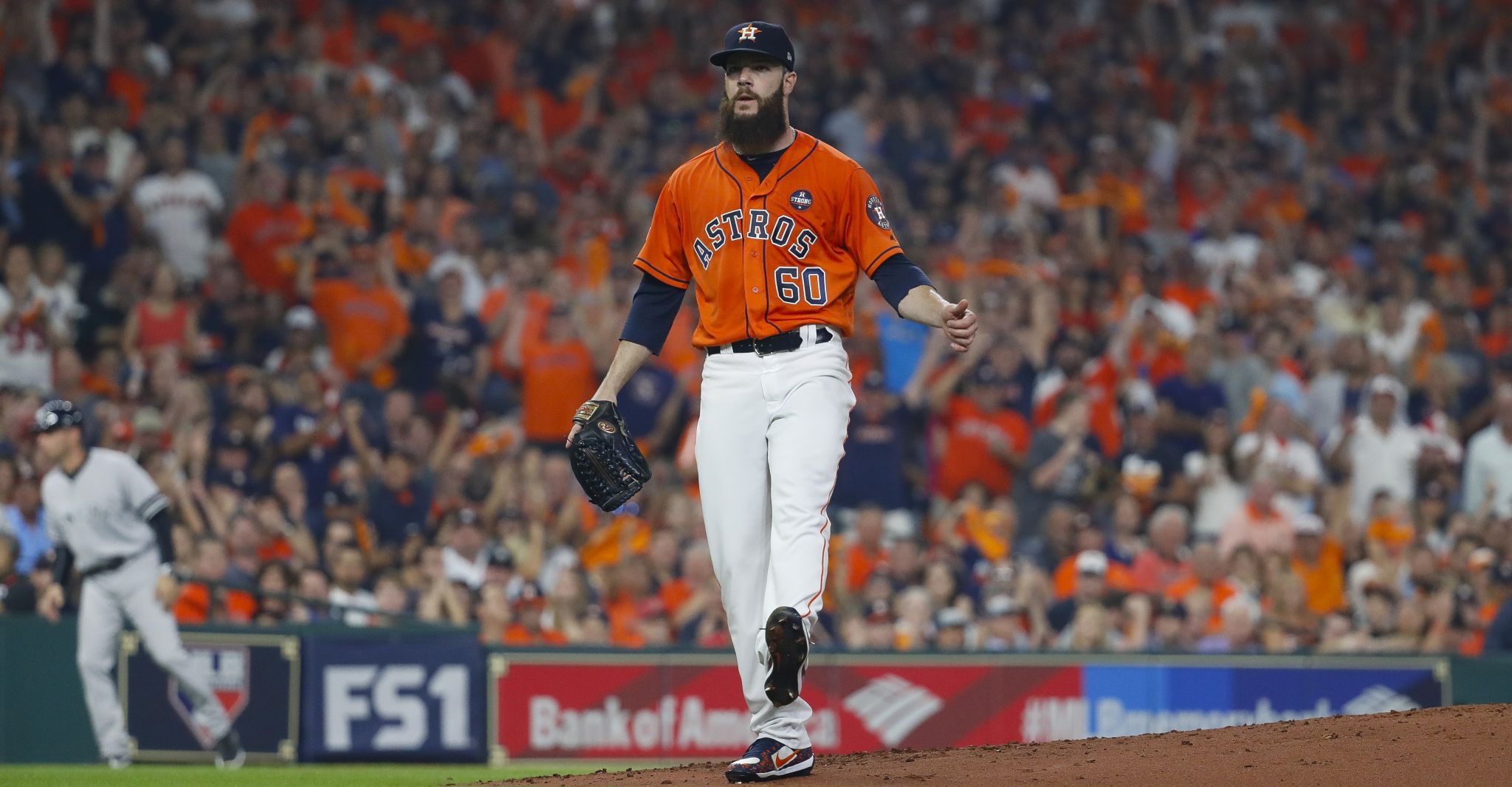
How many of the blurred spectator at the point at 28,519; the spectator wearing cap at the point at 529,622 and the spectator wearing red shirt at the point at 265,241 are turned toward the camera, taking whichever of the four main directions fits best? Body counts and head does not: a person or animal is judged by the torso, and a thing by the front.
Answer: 3

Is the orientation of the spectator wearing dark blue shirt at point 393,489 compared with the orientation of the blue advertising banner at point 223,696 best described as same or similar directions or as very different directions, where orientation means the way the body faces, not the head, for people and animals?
same or similar directions

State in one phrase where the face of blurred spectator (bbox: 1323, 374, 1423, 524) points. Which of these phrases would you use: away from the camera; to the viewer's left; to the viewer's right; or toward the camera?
toward the camera

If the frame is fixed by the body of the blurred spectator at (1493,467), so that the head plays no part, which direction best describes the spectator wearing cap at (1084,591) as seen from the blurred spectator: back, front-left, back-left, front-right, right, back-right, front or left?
front-right

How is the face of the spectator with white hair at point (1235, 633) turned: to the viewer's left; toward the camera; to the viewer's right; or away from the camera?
toward the camera

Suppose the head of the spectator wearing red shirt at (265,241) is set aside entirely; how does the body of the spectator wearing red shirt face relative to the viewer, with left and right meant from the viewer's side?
facing the viewer

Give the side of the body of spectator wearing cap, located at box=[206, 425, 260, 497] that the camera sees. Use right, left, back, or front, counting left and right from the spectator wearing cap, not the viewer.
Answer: front

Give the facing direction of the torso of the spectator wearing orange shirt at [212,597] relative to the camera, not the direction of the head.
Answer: toward the camera

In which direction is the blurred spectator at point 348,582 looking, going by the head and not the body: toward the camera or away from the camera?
toward the camera

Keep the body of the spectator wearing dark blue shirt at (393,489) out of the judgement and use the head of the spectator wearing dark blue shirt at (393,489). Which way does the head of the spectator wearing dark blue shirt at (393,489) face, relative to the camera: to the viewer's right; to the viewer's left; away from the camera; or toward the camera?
toward the camera

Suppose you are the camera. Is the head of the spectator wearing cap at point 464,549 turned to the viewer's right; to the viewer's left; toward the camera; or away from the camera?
toward the camera

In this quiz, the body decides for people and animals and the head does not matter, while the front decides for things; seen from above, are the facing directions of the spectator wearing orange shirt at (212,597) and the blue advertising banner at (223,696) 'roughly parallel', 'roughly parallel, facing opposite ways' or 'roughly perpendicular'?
roughly parallel

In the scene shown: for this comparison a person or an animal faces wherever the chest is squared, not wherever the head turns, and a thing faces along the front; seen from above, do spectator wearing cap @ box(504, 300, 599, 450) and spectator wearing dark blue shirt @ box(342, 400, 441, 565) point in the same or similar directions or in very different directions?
same or similar directions

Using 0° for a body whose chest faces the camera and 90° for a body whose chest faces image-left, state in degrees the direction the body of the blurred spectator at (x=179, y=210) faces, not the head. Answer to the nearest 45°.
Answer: approximately 0°

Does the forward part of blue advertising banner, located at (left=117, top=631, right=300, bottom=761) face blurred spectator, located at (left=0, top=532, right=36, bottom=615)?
no

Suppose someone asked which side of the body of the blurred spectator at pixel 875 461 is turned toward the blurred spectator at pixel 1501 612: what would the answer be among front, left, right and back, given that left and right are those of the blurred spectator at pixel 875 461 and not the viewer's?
left

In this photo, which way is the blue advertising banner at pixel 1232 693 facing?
toward the camera
